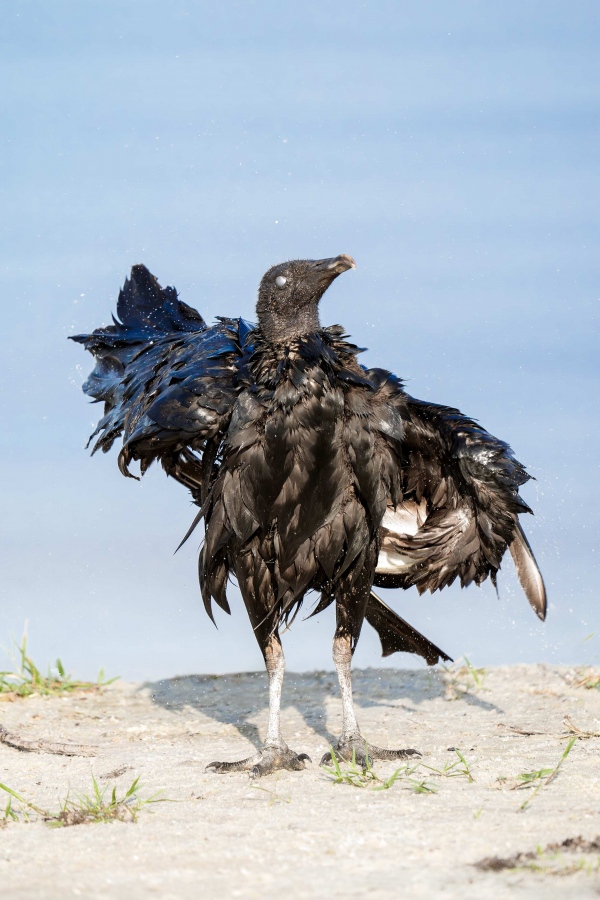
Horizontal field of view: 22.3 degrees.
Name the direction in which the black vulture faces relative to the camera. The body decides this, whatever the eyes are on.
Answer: toward the camera

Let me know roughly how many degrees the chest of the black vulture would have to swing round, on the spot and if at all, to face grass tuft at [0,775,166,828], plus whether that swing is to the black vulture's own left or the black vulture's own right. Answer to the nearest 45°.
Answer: approximately 45° to the black vulture's own right
